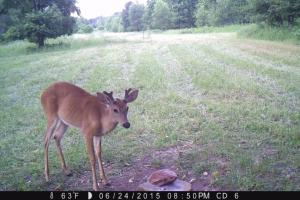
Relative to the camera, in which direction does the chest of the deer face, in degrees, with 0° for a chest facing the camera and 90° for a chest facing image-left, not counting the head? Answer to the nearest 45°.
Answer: approximately 315°

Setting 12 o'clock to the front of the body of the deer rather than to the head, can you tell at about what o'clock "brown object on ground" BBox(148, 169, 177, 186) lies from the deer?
The brown object on ground is roughly at 12 o'clock from the deer.

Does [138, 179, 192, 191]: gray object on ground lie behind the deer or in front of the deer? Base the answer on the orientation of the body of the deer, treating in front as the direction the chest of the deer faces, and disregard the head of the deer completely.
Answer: in front
